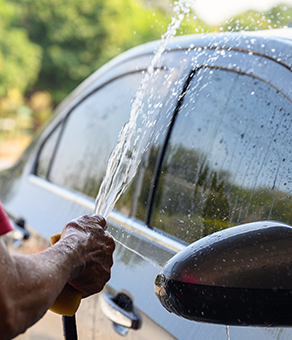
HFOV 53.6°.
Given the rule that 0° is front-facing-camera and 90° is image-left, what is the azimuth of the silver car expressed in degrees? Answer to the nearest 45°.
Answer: approximately 315°

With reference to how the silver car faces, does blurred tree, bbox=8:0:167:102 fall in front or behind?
behind
